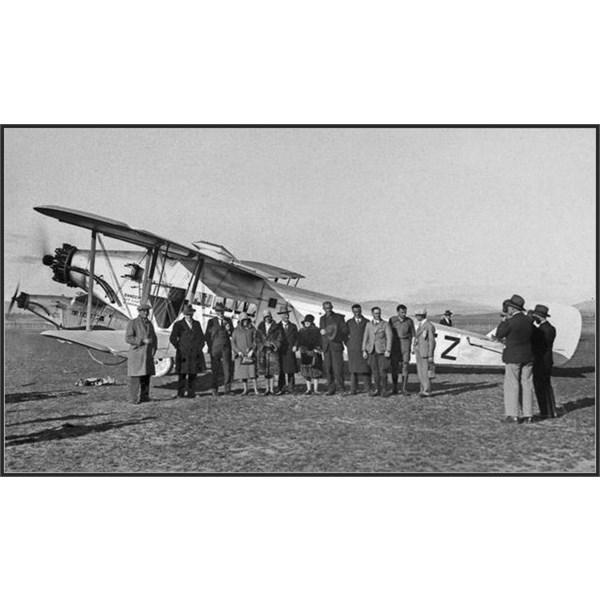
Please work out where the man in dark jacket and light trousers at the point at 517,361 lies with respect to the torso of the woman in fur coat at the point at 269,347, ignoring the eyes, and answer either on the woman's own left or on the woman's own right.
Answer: on the woman's own left

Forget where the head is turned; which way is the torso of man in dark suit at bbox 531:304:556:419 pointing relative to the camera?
to the viewer's left

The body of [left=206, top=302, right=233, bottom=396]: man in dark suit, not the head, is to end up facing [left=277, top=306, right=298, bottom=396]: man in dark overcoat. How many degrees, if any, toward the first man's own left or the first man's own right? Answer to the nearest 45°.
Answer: approximately 90° to the first man's own left

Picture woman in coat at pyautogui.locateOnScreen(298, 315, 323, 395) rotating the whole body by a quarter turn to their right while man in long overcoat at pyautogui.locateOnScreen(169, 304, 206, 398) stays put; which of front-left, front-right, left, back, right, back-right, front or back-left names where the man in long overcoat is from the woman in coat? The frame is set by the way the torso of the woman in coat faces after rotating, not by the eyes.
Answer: front

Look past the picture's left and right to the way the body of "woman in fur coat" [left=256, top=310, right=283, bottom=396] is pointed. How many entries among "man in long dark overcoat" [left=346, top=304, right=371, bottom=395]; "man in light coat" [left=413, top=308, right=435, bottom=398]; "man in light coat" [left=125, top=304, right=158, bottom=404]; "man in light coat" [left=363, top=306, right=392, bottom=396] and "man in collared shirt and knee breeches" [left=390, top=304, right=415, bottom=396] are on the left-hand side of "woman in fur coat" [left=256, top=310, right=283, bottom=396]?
4

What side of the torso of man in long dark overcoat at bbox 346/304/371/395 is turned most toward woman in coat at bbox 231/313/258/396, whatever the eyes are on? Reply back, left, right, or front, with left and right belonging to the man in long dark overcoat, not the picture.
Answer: right

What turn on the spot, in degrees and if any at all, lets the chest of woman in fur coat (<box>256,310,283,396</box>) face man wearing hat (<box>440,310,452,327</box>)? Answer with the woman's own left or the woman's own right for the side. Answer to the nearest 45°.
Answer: approximately 90° to the woman's own left

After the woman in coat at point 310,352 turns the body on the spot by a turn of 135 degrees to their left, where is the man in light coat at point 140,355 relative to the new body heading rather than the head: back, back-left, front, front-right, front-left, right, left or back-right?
back-left

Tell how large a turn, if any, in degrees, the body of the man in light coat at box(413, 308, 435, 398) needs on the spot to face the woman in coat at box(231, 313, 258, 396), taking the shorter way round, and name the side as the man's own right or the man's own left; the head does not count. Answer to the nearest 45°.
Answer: approximately 45° to the man's own right
